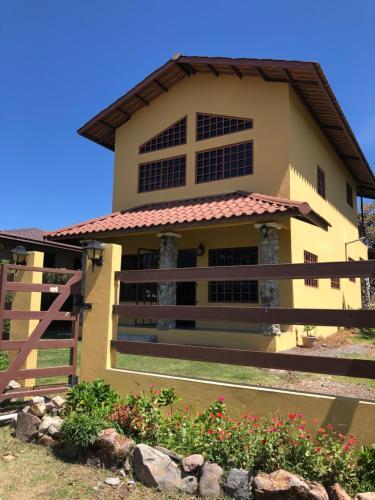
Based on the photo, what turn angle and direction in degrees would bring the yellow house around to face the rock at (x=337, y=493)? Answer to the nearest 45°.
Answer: approximately 45° to its left

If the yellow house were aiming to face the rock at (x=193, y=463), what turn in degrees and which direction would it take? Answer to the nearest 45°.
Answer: approximately 45° to its left

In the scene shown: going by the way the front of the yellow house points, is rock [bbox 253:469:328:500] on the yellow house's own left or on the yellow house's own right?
on the yellow house's own left

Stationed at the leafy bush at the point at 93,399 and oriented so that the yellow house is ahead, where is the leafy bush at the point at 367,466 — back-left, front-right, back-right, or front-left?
back-right

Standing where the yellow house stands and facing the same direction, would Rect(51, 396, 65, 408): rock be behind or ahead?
ahead

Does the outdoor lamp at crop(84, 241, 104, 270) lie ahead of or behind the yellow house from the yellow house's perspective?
ahead

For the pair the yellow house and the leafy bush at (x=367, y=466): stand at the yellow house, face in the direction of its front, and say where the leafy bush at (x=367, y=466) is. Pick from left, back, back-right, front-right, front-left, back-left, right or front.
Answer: front-left

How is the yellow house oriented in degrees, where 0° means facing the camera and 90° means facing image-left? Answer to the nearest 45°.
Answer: approximately 45°
